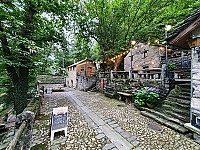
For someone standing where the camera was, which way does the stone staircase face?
facing the viewer and to the left of the viewer

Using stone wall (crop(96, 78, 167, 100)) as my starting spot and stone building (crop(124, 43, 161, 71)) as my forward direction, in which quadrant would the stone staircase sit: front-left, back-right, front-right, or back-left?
back-right

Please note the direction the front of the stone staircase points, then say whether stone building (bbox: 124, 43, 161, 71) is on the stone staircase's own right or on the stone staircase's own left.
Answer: on the stone staircase's own right

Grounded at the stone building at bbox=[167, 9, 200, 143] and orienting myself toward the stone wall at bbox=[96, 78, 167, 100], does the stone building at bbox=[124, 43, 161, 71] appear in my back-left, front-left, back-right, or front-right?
front-right

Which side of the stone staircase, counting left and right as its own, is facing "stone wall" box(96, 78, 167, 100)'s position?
right
